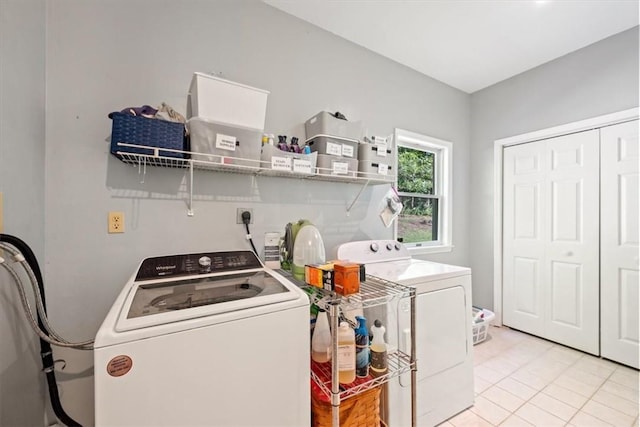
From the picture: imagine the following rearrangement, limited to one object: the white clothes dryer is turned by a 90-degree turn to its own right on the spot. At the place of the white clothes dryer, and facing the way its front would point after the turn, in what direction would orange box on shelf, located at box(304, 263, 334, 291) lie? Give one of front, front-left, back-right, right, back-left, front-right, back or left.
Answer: front

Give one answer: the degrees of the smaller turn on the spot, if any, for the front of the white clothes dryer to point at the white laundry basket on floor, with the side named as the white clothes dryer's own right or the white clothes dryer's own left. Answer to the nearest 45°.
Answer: approximately 90° to the white clothes dryer's own left

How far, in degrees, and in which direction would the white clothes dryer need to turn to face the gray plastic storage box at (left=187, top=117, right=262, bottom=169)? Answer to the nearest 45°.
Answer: approximately 90° to its right

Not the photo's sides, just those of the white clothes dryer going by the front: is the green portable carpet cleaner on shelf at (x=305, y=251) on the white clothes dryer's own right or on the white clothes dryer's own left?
on the white clothes dryer's own right

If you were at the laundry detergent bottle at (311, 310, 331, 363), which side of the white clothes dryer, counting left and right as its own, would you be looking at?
right

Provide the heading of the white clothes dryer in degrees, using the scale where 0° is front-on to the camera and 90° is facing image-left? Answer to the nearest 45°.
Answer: approximately 315°

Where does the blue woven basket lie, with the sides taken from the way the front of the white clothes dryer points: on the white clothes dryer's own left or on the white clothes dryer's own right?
on the white clothes dryer's own right

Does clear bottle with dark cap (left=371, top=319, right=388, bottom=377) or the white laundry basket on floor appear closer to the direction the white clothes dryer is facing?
the clear bottle with dark cap

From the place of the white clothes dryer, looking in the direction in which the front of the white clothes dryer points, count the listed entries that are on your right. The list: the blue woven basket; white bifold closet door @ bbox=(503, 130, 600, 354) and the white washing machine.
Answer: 2

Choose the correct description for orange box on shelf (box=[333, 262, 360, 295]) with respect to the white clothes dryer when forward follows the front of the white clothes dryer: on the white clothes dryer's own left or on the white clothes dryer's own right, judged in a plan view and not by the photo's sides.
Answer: on the white clothes dryer's own right
